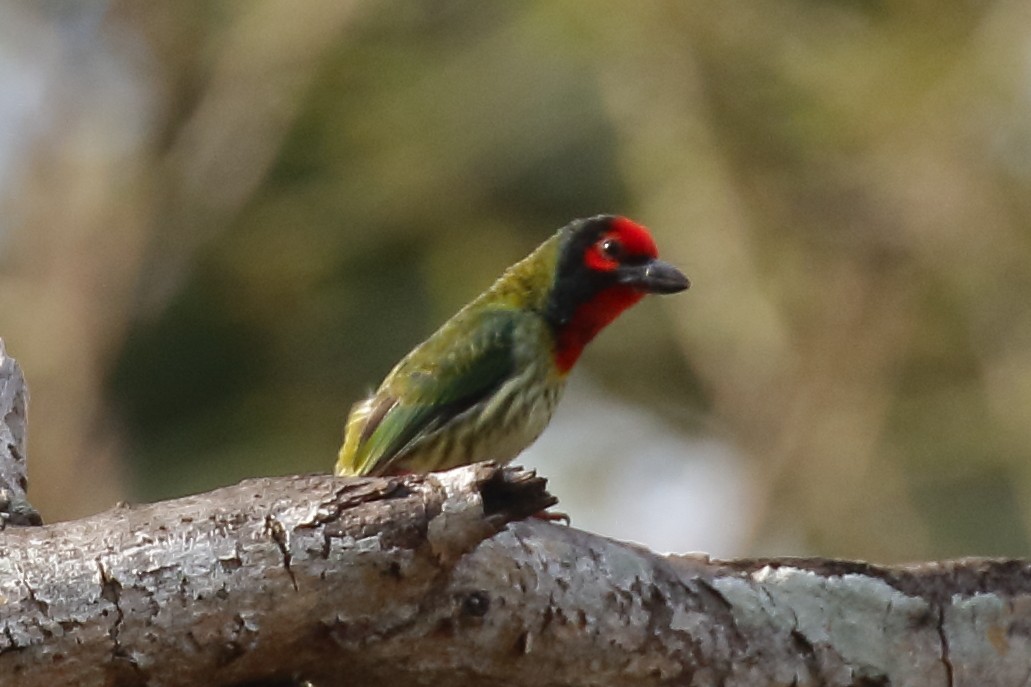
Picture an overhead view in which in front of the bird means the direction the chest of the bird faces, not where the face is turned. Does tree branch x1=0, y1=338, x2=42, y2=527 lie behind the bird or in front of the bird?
behind

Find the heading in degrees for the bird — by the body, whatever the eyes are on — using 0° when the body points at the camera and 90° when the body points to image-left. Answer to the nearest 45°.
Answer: approximately 270°
